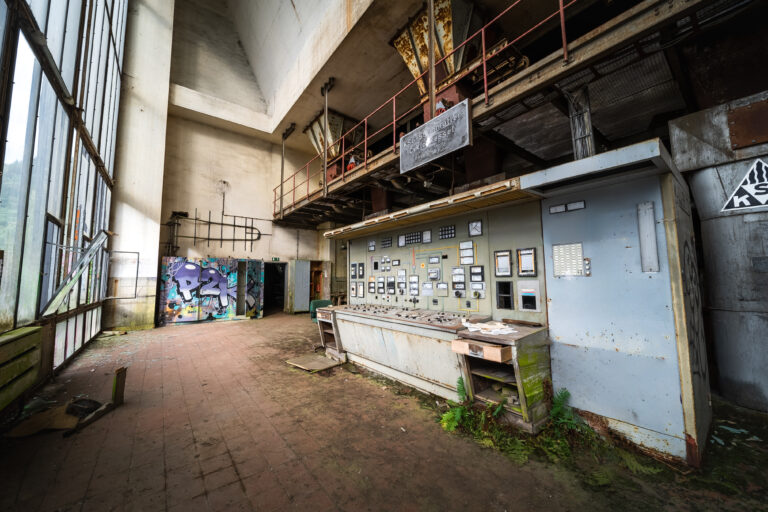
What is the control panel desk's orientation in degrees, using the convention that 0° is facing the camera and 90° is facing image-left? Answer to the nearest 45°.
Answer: approximately 45°

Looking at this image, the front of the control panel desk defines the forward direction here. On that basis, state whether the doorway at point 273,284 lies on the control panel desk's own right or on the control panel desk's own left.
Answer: on the control panel desk's own right

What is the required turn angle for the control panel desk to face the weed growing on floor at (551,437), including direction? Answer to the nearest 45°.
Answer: approximately 90° to its left

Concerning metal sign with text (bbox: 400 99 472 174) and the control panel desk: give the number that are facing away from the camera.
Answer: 0

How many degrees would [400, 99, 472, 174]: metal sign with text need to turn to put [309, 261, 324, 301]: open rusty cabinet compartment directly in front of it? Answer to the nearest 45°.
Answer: approximately 90° to its right

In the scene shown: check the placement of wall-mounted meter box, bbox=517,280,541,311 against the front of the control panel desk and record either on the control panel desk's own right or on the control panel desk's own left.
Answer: on the control panel desk's own left

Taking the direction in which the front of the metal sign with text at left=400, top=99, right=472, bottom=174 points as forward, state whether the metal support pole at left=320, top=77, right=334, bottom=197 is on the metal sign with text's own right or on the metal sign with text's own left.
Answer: on the metal sign with text's own right

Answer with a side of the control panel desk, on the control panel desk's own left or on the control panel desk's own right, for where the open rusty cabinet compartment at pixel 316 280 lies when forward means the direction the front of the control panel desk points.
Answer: on the control panel desk's own right

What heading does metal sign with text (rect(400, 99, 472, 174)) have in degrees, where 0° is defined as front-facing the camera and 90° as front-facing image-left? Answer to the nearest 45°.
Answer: approximately 45°

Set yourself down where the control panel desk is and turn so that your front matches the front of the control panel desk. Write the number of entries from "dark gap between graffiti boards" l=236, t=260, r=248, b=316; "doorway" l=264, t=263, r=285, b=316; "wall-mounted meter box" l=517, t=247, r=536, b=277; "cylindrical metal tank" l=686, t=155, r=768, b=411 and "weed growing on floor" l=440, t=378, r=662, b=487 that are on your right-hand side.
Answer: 2
